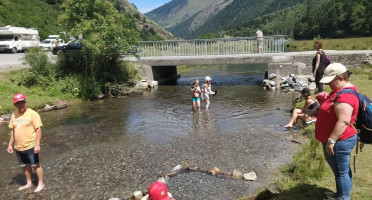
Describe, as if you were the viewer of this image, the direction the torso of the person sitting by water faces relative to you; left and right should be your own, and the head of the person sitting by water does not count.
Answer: facing to the left of the viewer

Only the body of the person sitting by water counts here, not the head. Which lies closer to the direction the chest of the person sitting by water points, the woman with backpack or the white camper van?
the white camper van

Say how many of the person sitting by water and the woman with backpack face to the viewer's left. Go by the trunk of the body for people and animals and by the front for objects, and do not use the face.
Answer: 2

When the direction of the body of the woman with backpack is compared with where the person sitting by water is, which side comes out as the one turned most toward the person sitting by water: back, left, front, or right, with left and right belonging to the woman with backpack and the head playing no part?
right

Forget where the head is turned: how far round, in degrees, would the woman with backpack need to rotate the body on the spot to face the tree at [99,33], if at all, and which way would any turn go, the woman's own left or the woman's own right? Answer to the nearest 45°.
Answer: approximately 45° to the woman's own right

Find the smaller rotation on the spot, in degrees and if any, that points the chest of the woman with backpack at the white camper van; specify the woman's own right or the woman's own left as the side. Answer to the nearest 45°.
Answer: approximately 45° to the woman's own right

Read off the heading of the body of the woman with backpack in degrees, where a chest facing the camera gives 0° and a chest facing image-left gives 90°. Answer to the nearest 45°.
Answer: approximately 90°

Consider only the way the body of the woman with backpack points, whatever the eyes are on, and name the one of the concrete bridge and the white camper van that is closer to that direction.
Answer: the white camper van
